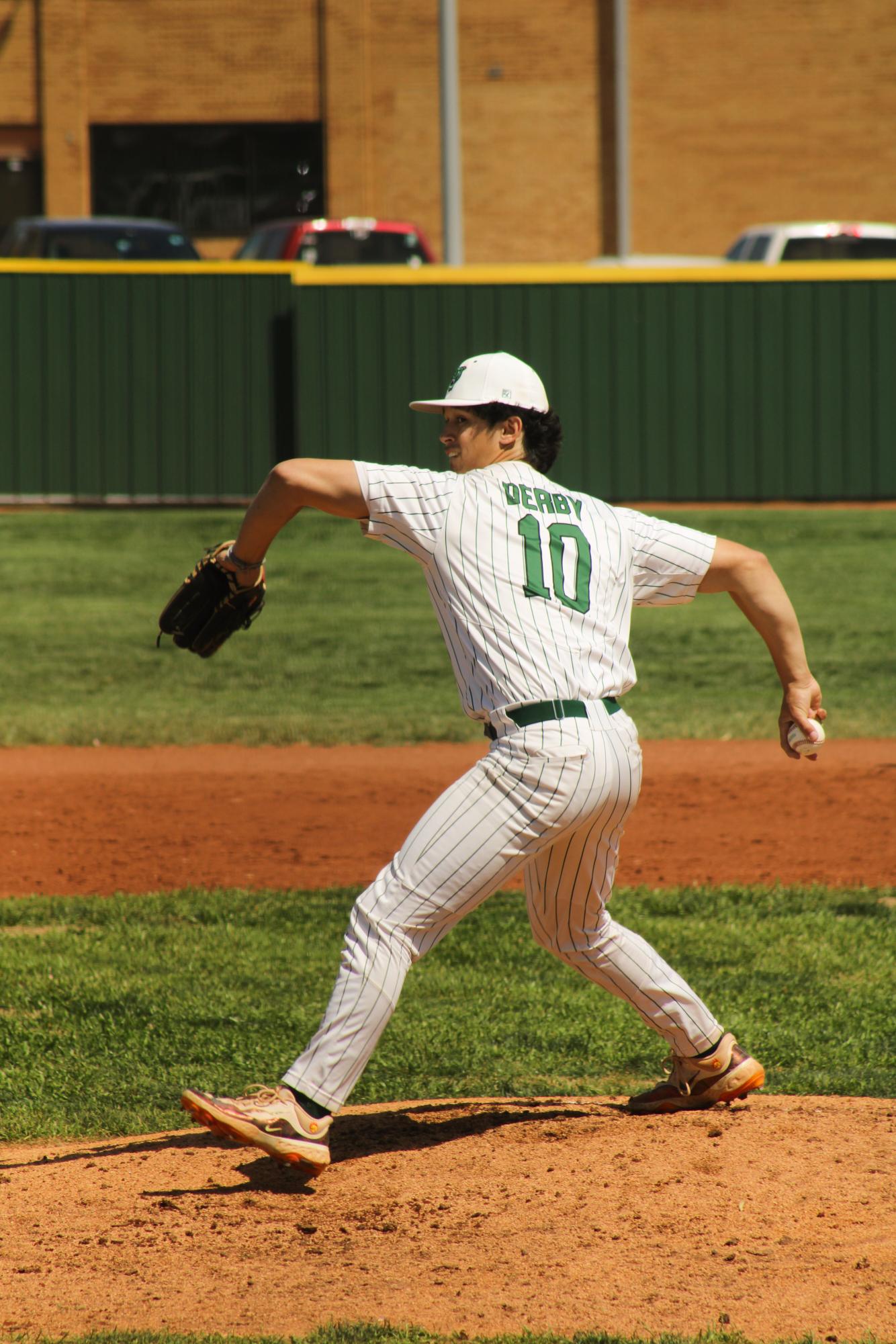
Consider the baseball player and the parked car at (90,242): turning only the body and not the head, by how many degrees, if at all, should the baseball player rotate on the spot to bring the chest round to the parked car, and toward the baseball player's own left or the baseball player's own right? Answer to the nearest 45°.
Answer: approximately 45° to the baseball player's own right

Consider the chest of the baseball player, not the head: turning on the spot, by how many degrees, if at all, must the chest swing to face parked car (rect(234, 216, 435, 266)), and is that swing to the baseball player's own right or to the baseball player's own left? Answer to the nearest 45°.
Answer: approximately 45° to the baseball player's own right

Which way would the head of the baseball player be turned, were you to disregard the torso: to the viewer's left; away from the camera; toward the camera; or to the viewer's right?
to the viewer's left

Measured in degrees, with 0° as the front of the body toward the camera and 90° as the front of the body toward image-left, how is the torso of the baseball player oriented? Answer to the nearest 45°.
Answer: approximately 135°

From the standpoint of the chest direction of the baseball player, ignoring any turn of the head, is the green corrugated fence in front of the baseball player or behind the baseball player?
in front

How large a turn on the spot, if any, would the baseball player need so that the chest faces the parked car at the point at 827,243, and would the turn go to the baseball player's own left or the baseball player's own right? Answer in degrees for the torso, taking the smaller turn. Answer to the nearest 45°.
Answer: approximately 45° to the baseball player's own right
